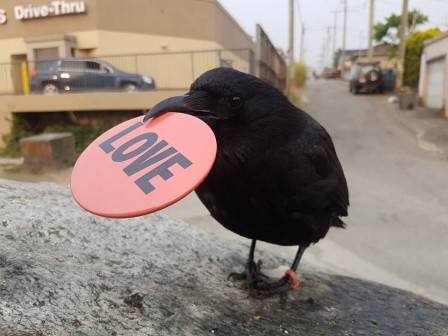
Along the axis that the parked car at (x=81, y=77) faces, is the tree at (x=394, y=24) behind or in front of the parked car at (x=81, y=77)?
in front

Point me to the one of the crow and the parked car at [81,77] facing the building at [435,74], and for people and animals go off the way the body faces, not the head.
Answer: the parked car

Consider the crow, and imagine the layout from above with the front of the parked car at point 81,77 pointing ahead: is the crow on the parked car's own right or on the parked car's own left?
on the parked car's own right

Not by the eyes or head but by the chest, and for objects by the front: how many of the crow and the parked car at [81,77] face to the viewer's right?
1

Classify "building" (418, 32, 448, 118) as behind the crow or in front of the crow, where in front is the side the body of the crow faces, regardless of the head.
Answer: behind

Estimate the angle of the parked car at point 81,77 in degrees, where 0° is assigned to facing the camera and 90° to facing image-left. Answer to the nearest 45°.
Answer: approximately 270°

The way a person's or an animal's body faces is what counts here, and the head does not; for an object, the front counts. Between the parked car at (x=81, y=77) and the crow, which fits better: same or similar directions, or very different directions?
very different directions

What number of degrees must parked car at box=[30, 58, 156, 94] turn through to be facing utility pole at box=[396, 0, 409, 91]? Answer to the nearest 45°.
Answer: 0° — it already faces it

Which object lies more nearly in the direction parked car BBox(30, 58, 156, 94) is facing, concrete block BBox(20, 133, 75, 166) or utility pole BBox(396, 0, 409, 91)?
the utility pole

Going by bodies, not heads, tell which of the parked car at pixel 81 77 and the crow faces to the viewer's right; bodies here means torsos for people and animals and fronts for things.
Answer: the parked car

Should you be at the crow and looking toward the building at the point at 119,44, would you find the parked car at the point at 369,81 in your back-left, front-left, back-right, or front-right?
front-right

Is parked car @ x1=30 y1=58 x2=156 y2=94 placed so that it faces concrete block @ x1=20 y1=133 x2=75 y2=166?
no

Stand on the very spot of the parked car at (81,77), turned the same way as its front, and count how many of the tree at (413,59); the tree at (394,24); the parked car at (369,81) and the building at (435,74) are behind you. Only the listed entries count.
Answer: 0

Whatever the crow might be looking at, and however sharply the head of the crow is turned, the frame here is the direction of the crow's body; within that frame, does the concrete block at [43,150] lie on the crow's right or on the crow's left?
on the crow's right

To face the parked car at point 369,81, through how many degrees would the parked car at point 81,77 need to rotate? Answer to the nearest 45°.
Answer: approximately 45° to its left

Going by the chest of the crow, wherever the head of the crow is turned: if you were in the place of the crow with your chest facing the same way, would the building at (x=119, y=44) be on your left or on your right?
on your right

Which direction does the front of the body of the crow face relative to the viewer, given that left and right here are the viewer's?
facing the viewer and to the left of the viewer
